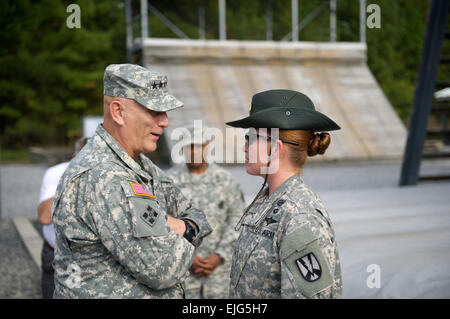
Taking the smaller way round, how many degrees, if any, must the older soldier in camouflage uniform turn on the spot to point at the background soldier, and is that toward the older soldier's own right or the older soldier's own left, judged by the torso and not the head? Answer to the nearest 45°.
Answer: approximately 90° to the older soldier's own left

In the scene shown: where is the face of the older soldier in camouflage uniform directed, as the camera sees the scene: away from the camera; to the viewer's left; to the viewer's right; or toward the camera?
to the viewer's right

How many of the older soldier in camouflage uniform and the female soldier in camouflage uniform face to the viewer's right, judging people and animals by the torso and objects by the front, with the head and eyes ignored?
1

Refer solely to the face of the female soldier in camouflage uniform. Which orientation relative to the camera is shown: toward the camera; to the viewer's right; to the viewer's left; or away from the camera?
to the viewer's left

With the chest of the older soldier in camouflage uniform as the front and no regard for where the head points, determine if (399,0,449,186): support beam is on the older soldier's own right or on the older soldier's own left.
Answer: on the older soldier's own left

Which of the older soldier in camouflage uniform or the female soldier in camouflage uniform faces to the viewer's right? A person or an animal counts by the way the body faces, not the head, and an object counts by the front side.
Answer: the older soldier in camouflage uniform

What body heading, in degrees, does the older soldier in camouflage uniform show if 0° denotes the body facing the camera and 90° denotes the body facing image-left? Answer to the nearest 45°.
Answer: approximately 270°
